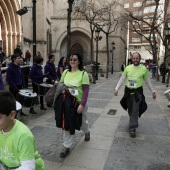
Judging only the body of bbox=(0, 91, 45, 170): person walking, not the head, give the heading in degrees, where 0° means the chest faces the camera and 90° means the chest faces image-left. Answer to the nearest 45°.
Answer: approximately 45°

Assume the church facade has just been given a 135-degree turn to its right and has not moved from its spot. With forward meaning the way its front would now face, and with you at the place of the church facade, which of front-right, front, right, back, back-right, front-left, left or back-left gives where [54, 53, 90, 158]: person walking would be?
left

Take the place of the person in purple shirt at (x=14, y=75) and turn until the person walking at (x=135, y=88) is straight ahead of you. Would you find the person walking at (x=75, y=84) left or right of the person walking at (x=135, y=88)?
right

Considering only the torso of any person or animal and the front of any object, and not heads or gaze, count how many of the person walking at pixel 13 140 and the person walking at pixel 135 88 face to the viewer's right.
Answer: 0

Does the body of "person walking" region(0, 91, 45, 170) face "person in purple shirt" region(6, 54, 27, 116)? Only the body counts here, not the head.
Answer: no

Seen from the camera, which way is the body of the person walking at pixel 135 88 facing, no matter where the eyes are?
toward the camera

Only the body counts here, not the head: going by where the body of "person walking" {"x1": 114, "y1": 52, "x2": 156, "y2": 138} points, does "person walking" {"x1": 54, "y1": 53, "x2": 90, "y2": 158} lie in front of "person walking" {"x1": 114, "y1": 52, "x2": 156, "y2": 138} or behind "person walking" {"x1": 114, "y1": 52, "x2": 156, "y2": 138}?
in front

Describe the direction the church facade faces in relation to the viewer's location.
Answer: facing the viewer and to the right of the viewer
